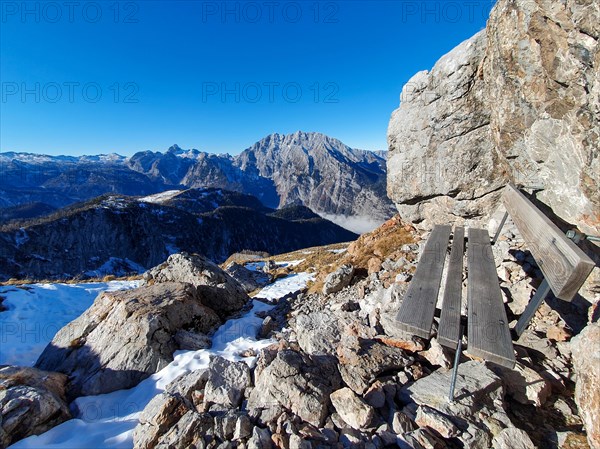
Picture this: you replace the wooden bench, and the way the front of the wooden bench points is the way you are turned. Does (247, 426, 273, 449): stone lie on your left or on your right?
on your left

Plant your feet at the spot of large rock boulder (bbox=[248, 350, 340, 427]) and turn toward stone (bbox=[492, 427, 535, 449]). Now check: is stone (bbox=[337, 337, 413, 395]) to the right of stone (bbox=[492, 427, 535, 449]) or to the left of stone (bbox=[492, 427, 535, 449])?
left

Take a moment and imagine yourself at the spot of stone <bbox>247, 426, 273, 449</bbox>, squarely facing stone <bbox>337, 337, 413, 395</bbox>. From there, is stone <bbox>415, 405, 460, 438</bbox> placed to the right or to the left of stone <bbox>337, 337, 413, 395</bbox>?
right

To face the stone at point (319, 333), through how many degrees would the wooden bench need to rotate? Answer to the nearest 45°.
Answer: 0° — it already faces it

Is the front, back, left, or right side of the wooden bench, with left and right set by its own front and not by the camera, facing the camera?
left

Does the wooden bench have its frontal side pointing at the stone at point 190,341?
yes

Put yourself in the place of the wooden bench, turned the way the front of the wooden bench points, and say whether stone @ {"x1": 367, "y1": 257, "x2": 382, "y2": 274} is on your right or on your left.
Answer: on your right
